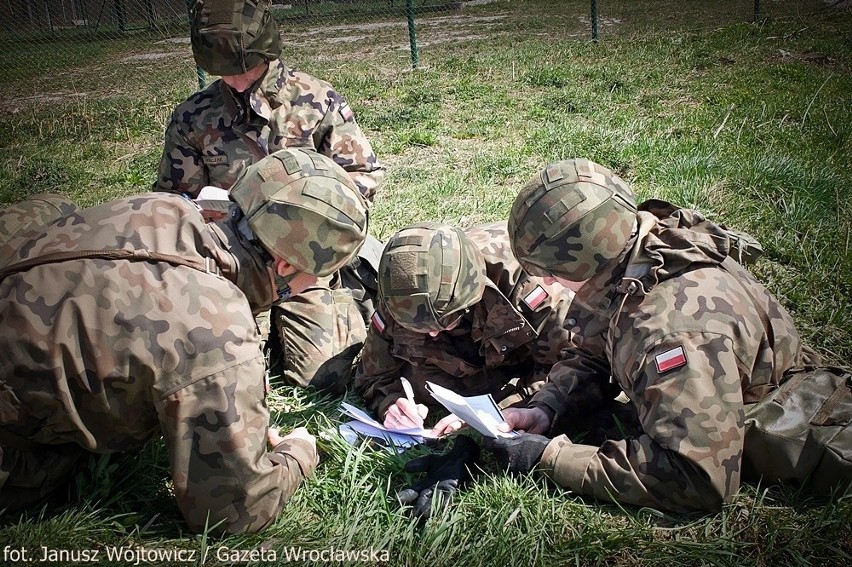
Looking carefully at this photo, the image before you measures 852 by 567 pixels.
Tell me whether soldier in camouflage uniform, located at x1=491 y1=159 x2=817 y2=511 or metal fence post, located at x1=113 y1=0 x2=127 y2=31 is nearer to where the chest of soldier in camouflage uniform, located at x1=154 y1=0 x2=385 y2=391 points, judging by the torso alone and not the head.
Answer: the soldier in camouflage uniform

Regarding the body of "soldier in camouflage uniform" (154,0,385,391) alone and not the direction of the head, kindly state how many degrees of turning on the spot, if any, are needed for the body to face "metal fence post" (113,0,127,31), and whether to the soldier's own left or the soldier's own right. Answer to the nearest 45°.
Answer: approximately 180°

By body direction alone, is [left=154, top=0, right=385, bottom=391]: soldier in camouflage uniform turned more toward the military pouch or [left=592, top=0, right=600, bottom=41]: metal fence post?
the military pouch

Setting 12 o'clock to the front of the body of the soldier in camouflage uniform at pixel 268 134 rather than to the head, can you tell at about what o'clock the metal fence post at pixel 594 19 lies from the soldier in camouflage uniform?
The metal fence post is roughly at 7 o'clock from the soldier in camouflage uniform.

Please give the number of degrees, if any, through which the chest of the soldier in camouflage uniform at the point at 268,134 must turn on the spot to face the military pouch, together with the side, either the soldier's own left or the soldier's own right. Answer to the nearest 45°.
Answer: approximately 45° to the soldier's own left

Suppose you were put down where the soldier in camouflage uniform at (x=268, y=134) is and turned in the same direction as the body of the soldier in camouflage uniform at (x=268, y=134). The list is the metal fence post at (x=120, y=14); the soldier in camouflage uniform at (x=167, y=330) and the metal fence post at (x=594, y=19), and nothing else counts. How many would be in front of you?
1

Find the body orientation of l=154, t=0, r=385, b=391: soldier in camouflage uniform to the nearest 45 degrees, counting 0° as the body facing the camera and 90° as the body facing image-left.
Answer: approximately 0°

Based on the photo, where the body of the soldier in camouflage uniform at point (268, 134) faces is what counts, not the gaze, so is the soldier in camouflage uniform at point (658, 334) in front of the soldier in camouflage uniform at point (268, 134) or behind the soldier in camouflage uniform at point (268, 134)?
in front

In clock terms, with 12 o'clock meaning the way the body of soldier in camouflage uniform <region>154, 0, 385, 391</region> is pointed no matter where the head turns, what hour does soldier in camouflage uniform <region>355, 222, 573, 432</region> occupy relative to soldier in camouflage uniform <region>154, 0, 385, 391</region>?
soldier in camouflage uniform <region>355, 222, 573, 432</region> is roughly at 11 o'clock from soldier in camouflage uniform <region>154, 0, 385, 391</region>.

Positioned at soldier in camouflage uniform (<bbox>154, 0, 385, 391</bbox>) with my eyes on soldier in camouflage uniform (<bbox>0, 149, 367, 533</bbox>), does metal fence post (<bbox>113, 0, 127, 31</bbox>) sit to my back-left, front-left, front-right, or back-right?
back-right

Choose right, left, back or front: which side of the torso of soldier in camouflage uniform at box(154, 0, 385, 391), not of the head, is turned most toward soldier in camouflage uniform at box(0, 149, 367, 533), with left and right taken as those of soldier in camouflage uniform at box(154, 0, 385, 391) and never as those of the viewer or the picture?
front

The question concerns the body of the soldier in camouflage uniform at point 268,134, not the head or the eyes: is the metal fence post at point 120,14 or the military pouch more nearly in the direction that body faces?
the military pouch
